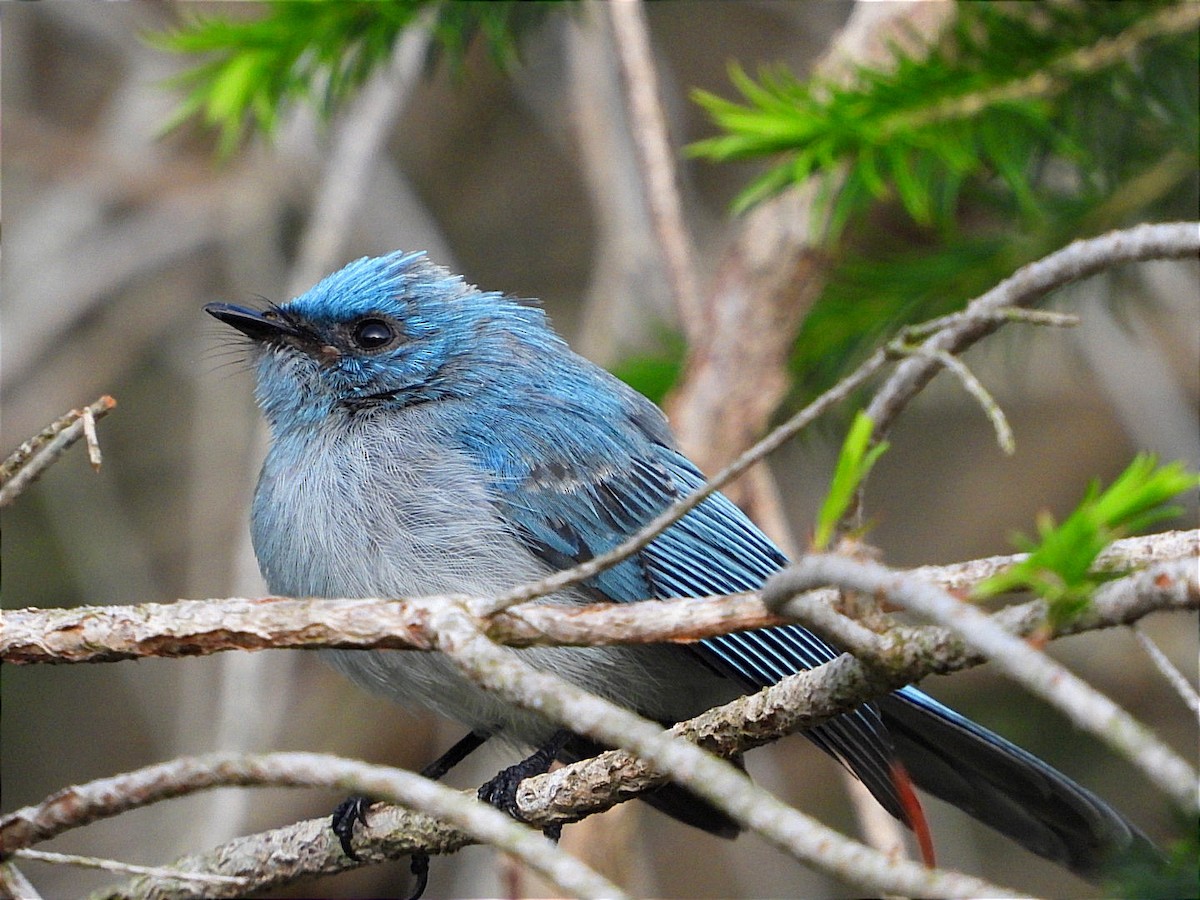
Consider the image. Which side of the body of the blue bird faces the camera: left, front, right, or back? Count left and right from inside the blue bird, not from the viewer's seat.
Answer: left

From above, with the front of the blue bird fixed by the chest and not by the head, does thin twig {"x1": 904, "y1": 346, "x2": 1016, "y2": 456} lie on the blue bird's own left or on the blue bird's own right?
on the blue bird's own left
